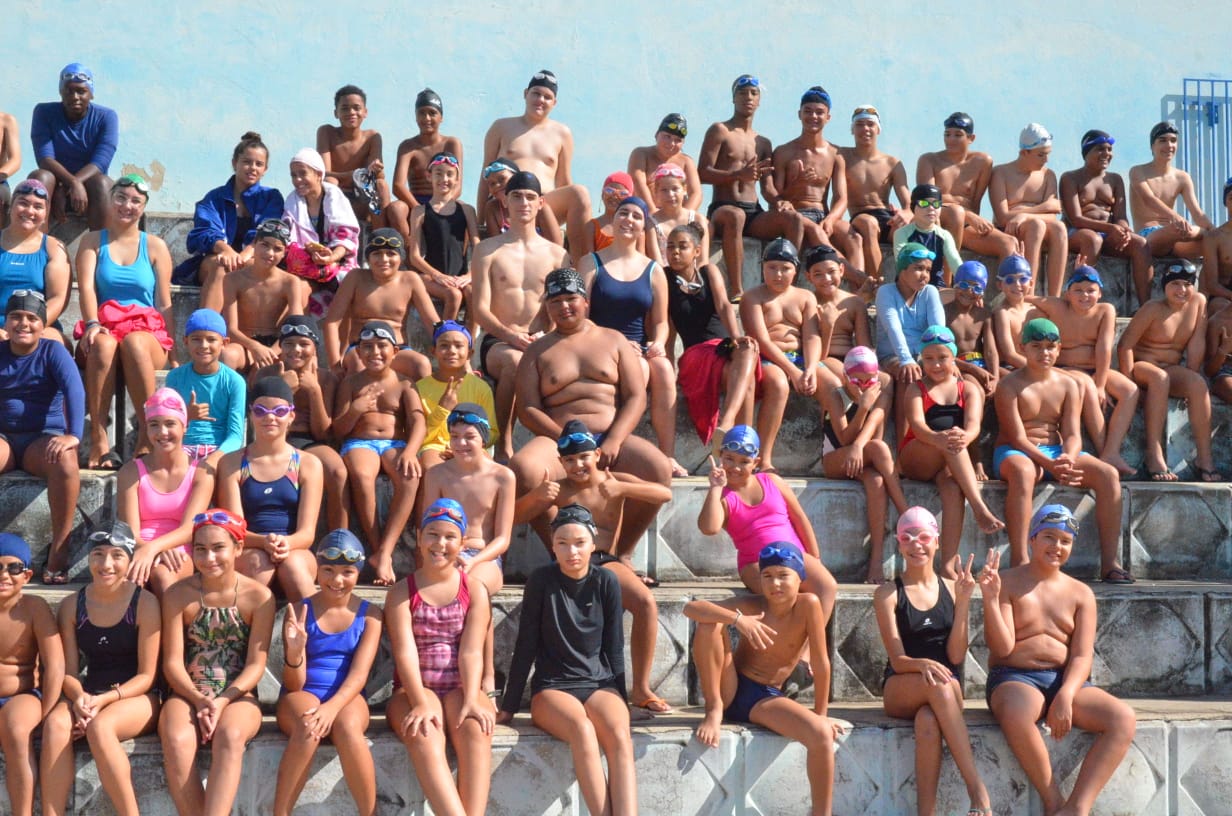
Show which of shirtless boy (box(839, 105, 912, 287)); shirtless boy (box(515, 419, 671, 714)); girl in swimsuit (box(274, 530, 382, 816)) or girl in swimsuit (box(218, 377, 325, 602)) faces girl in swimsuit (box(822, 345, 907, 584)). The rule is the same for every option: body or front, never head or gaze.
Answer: shirtless boy (box(839, 105, 912, 287))

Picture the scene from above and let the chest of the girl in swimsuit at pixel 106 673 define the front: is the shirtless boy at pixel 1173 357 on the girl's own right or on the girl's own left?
on the girl's own left

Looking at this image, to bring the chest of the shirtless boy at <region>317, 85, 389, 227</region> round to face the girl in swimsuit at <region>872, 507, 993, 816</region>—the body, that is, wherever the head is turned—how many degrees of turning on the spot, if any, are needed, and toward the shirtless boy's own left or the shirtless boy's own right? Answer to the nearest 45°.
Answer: approximately 45° to the shirtless boy's own left

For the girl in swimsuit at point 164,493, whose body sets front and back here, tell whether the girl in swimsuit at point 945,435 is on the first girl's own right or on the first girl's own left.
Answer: on the first girl's own left

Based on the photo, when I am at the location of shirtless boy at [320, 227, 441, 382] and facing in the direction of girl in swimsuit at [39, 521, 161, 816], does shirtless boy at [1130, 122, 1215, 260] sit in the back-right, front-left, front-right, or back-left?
back-left

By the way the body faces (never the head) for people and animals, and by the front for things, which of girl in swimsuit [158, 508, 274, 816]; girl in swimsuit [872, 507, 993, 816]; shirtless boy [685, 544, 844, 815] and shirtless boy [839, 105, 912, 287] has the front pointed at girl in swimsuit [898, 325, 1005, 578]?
shirtless boy [839, 105, 912, 287]

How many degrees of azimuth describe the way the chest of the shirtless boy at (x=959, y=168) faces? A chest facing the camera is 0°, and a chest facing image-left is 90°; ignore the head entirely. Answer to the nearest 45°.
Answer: approximately 0°
